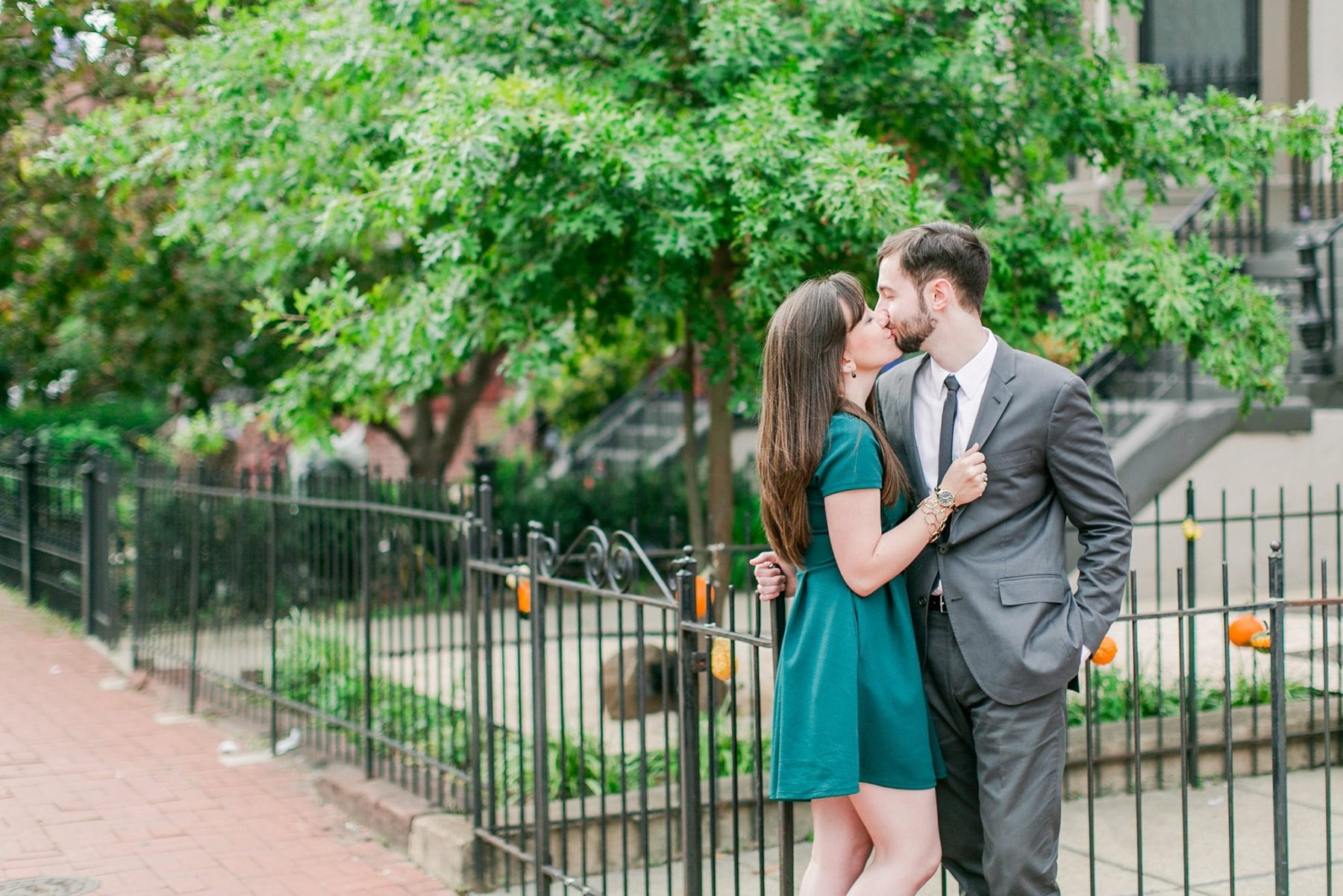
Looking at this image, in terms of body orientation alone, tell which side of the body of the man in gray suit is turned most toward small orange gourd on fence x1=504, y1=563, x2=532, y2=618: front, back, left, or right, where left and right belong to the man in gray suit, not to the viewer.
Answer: right

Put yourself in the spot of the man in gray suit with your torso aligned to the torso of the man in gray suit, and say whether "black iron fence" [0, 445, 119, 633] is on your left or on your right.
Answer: on your right

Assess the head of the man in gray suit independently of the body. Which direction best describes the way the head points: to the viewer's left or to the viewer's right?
to the viewer's left

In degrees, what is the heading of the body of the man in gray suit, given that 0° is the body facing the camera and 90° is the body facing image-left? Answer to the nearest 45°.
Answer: approximately 45°

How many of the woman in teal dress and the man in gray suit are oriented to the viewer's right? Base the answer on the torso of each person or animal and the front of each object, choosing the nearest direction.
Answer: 1

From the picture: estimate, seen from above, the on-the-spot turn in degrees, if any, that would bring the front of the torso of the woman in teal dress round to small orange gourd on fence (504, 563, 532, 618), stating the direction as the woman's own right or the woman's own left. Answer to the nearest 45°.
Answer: approximately 135° to the woman's own left

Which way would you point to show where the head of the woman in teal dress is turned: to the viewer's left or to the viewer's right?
to the viewer's right

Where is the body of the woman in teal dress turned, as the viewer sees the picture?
to the viewer's right

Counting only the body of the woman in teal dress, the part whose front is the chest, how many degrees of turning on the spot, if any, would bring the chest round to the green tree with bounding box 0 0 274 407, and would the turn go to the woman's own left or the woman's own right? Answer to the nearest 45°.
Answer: approximately 135° to the woman's own left

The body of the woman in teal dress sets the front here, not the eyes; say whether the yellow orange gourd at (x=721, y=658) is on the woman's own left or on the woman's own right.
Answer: on the woman's own left
